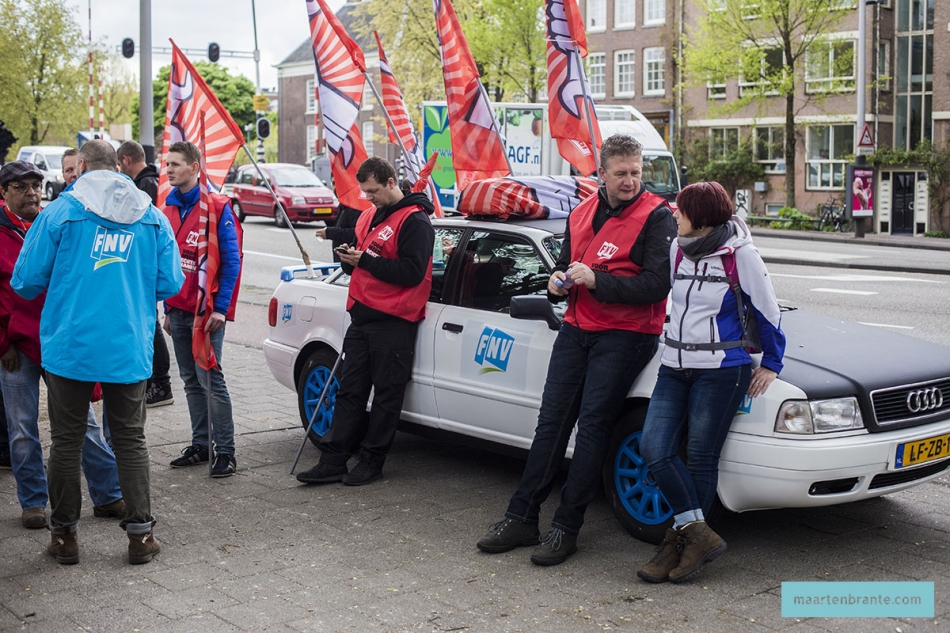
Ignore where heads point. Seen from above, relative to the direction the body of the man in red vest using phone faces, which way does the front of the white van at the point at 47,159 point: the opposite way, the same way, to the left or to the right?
to the left

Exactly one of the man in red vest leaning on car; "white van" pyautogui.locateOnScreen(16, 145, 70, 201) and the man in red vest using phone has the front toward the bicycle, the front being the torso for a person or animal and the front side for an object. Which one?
the white van

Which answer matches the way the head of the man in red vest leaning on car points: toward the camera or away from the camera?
toward the camera

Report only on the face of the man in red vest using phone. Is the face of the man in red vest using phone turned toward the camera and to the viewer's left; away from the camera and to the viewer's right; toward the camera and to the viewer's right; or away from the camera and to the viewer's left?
toward the camera and to the viewer's left

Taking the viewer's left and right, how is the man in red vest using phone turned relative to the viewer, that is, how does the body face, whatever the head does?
facing the viewer and to the left of the viewer

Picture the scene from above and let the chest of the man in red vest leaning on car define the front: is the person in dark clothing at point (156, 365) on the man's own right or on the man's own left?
on the man's own right

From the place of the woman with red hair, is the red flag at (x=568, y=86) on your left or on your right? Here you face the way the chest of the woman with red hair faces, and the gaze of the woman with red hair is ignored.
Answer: on your right
